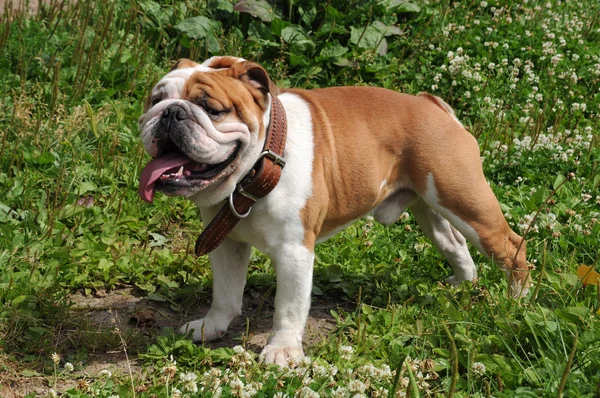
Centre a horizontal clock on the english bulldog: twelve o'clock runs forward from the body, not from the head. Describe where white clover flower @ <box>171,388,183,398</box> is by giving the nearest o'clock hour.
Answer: The white clover flower is roughly at 11 o'clock from the english bulldog.

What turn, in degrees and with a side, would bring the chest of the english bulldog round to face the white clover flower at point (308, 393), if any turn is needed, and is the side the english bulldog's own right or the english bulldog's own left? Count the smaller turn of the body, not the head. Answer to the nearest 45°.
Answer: approximately 45° to the english bulldog's own left

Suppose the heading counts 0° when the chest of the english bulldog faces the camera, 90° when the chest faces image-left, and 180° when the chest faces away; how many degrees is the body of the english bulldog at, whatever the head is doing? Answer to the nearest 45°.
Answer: approximately 45°

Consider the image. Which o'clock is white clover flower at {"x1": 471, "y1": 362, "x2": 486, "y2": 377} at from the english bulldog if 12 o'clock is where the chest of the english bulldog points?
The white clover flower is roughly at 9 o'clock from the english bulldog.
